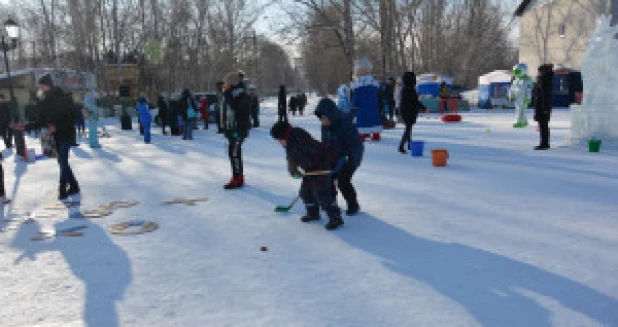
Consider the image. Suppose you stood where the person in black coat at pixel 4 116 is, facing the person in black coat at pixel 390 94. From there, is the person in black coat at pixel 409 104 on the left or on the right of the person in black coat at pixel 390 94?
right

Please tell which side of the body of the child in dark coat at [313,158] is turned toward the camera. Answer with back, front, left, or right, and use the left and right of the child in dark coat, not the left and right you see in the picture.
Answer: left

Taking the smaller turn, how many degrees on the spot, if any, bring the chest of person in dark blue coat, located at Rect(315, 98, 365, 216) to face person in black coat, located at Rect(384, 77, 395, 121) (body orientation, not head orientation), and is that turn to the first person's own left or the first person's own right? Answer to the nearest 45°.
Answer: approximately 90° to the first person's own right

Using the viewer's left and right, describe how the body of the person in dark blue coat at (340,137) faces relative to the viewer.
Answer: facing to the left of the viewer

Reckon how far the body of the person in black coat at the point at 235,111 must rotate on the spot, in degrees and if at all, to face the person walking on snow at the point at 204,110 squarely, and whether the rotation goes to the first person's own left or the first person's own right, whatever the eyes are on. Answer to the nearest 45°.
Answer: approximately 90° to the first person's own right

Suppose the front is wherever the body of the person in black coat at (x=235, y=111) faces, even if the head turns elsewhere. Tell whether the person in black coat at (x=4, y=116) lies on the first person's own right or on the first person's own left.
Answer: on the first person's own right
